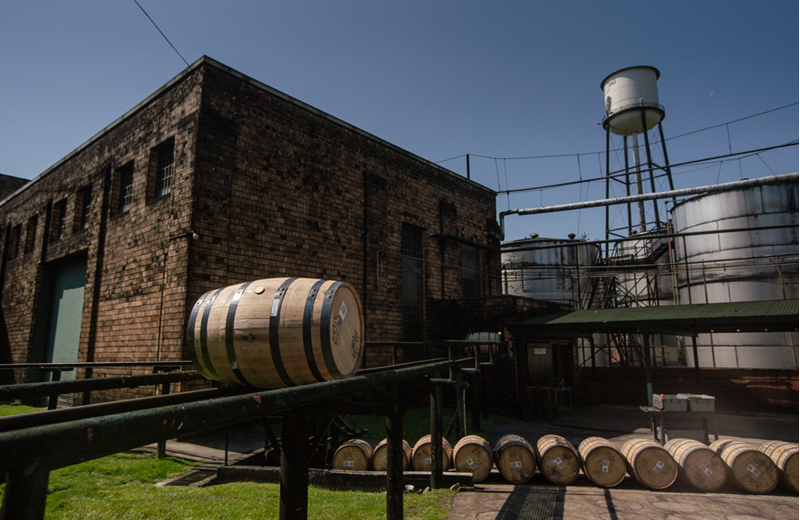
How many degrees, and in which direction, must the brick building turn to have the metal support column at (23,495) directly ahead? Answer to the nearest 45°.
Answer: approximately 45° to its left

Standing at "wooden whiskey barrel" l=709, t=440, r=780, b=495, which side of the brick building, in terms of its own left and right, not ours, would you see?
left

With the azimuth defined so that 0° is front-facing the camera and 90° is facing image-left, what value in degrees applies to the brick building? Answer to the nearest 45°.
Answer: approximately 45°

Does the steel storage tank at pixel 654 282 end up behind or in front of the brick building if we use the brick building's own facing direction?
behind

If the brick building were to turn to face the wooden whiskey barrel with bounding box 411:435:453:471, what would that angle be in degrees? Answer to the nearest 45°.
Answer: approximately 90° to its left

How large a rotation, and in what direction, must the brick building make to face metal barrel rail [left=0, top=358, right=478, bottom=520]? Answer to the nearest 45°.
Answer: approximately 45° to its left

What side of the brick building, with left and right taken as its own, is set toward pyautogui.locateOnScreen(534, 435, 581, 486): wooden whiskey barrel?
left

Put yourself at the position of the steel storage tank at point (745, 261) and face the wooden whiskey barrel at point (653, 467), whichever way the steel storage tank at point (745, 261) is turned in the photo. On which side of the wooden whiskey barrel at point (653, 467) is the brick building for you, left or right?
right

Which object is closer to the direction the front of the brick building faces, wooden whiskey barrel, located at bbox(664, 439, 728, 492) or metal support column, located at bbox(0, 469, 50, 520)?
the metal support column

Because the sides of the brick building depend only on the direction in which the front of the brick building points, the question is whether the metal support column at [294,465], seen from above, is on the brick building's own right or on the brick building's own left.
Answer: on the brick building's own left

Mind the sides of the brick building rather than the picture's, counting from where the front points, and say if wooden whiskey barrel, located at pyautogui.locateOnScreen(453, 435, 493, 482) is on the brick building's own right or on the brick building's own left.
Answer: on the brick building's own left

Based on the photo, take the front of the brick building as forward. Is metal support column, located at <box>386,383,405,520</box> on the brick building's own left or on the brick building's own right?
on the brick building's own left

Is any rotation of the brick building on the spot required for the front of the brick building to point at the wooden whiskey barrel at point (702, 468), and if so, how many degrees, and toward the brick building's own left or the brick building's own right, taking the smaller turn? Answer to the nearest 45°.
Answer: approximately 90° to the brick building's own left

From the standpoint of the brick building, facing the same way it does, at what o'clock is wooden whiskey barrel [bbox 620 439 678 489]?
The wooden whiskey barrel is roughly at 9 o'clock from the brick building.

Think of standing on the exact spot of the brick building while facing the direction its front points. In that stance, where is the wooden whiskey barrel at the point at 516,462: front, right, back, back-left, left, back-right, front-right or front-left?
left
